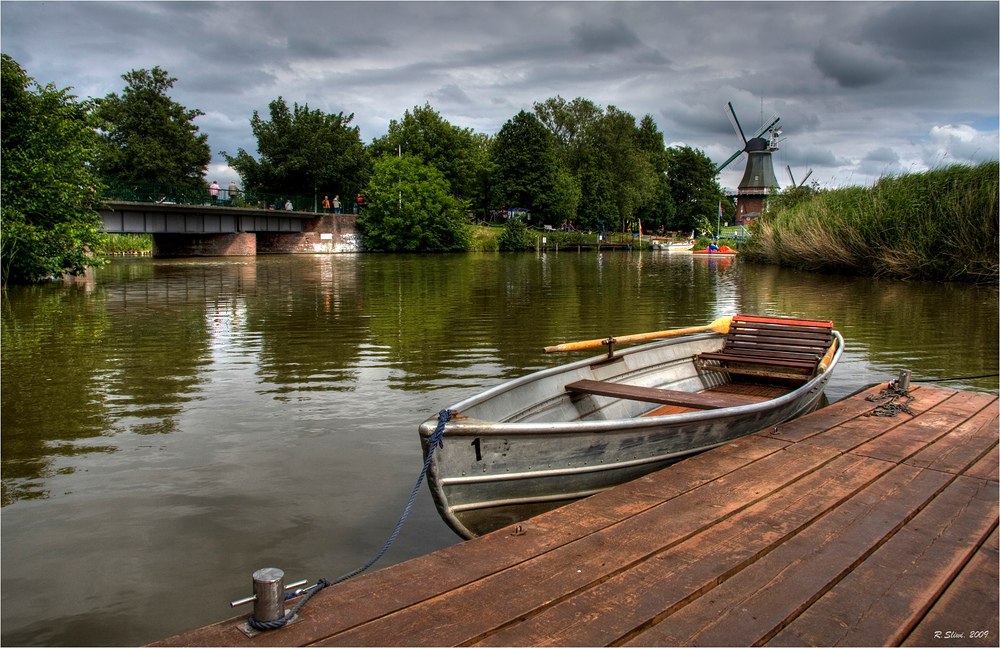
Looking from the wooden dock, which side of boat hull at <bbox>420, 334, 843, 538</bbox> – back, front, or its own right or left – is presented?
left

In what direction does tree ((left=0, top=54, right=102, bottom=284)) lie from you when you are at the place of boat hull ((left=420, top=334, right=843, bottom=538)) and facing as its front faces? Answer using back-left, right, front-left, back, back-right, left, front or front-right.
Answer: right

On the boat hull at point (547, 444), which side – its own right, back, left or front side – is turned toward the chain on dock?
back

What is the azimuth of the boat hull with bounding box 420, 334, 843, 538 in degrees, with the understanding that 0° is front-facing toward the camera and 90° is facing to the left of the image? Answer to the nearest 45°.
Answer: approximately 45°
